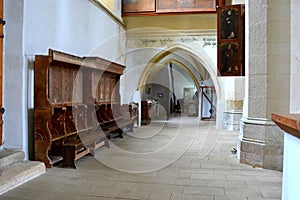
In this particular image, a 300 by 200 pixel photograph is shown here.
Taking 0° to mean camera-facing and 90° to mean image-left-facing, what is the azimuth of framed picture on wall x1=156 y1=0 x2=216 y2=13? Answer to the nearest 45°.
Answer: approximately 0°

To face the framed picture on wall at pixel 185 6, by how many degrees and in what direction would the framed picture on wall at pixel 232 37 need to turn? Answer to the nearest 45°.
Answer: approximately 135° to its right

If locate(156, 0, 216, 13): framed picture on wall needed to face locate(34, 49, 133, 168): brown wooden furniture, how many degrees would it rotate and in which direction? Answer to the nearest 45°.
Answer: approximately 45° to its right

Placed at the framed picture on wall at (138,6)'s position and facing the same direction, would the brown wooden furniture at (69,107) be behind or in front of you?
in front

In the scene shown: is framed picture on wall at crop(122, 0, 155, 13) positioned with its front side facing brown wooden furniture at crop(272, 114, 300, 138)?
yes

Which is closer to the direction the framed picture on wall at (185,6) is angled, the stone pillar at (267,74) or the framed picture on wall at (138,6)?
the stone pillar

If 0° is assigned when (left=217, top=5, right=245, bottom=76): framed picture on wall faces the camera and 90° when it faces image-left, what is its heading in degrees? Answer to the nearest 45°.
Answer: approximately 0°

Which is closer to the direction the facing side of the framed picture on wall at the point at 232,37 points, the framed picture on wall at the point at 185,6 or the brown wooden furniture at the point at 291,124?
the brown wooden furniture

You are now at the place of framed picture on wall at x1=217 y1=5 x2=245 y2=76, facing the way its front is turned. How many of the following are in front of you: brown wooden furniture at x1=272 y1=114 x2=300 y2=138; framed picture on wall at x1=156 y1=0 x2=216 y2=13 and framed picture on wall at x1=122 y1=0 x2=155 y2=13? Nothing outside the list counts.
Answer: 1
